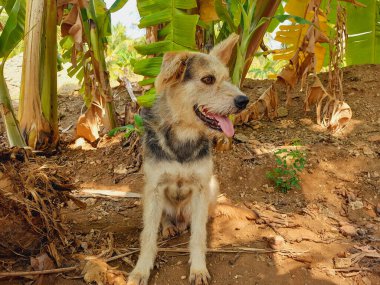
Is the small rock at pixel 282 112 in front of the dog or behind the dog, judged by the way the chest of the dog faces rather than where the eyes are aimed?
behind

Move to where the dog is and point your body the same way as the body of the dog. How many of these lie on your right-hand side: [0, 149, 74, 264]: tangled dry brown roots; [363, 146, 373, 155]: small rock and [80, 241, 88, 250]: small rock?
2

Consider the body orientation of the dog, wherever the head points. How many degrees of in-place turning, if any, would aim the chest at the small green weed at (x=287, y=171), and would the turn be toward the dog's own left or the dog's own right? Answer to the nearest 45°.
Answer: approximately 135° to the dog's own left

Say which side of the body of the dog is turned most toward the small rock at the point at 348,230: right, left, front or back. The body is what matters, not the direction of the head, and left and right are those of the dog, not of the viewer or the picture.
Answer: left

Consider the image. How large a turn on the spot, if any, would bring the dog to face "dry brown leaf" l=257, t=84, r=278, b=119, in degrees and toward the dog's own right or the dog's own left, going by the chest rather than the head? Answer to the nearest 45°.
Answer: approximately 135° to the dog's own left

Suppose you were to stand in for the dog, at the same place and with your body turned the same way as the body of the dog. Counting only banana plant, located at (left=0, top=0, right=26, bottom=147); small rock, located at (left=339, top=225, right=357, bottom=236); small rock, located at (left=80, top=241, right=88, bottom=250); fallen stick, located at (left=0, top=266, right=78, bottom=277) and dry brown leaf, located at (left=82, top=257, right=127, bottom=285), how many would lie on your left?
1

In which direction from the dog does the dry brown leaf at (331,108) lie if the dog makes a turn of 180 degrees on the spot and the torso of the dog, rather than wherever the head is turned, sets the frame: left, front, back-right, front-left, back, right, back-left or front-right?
front-right

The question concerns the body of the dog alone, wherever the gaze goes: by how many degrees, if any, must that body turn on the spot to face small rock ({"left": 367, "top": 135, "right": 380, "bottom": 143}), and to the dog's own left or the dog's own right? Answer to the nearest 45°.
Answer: approximately 135° to the dog's own left

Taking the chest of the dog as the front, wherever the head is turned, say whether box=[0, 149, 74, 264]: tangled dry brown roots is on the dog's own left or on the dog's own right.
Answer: on the dog's own right

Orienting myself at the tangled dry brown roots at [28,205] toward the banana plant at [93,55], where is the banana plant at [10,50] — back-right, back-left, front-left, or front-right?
front-left

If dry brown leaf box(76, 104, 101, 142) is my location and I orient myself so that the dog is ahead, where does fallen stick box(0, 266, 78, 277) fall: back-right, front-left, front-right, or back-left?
front-right

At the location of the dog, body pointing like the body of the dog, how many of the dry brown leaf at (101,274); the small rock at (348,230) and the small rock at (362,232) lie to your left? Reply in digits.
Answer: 2

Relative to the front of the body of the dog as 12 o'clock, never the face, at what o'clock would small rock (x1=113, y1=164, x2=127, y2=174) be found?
The small rock is roughly at 5 o'clock from the dog.

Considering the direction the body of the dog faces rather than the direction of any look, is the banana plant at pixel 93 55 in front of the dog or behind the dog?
behind

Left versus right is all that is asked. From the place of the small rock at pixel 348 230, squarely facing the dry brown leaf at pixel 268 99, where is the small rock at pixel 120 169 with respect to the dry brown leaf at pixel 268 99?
left

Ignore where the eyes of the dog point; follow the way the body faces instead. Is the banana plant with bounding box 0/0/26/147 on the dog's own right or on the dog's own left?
on the dog's own right

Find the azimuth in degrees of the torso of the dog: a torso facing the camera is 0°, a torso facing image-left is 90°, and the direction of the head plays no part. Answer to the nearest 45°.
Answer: approximately 0°

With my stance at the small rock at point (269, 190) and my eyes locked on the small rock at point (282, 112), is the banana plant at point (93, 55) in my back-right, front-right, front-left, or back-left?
front-left
